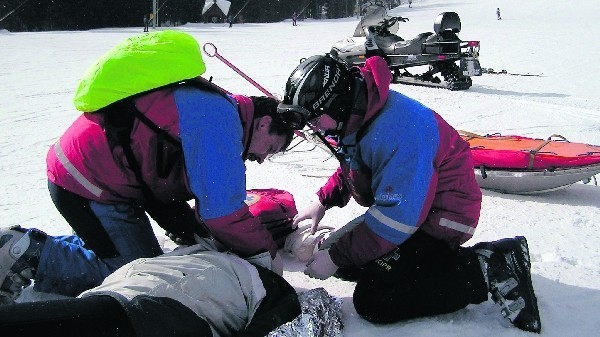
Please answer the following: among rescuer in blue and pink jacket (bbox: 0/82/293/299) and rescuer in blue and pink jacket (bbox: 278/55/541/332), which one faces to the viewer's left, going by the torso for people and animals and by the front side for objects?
rescuer in blue and pink jacket (bbox: 278/55/541/332)

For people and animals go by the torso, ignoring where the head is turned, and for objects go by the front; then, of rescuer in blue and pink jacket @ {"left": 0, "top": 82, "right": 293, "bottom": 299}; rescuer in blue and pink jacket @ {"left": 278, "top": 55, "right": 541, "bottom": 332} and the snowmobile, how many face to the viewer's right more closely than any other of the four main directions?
1

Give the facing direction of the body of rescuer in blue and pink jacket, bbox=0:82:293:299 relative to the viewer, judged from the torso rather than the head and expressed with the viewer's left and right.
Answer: facing to the right of the viewer

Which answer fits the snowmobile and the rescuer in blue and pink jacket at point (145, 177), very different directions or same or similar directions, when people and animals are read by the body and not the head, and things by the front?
very different directions

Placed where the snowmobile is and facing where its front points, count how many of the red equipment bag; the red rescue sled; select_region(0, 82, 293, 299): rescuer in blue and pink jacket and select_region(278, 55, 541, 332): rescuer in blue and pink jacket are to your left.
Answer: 4

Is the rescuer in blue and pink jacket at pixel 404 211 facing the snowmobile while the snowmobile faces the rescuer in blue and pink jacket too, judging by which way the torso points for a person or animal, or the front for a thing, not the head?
no

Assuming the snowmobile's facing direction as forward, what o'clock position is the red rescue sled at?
The red rescue sled is roughly at 9 o'clock from the snowmobile.

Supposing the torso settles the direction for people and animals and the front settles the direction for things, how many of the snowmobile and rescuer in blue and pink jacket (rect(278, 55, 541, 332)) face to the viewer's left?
2

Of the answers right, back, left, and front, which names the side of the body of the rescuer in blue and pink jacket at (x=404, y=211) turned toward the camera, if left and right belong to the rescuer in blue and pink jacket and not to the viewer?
left

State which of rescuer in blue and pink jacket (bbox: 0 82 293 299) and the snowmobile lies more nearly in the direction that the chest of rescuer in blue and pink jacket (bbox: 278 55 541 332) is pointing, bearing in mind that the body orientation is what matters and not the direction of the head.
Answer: the rescuer in blue and pink jacket

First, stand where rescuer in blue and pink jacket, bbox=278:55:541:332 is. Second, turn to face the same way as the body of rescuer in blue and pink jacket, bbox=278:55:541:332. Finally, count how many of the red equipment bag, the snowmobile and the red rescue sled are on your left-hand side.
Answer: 0

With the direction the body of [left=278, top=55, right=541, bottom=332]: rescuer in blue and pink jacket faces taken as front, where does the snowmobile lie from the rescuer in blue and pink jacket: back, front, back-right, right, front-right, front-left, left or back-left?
right

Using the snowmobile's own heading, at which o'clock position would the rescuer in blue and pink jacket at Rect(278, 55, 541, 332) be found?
The rescuer in blue and pink jacket is roughly at 9 o'clock from the snowmobile.

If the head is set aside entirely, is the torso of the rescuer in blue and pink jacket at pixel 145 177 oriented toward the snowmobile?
no

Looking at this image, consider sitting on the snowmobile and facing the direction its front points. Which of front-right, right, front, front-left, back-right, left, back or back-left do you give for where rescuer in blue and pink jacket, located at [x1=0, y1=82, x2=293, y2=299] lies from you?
left

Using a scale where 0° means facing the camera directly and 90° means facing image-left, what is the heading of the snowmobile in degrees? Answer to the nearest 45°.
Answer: approximately 90°

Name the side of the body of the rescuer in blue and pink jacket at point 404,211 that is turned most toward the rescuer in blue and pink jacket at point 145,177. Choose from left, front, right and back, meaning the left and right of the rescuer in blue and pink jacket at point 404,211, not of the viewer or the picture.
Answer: front

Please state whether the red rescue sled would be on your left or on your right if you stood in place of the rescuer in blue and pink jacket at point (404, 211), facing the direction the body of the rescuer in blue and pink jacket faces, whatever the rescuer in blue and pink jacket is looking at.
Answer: on your right
